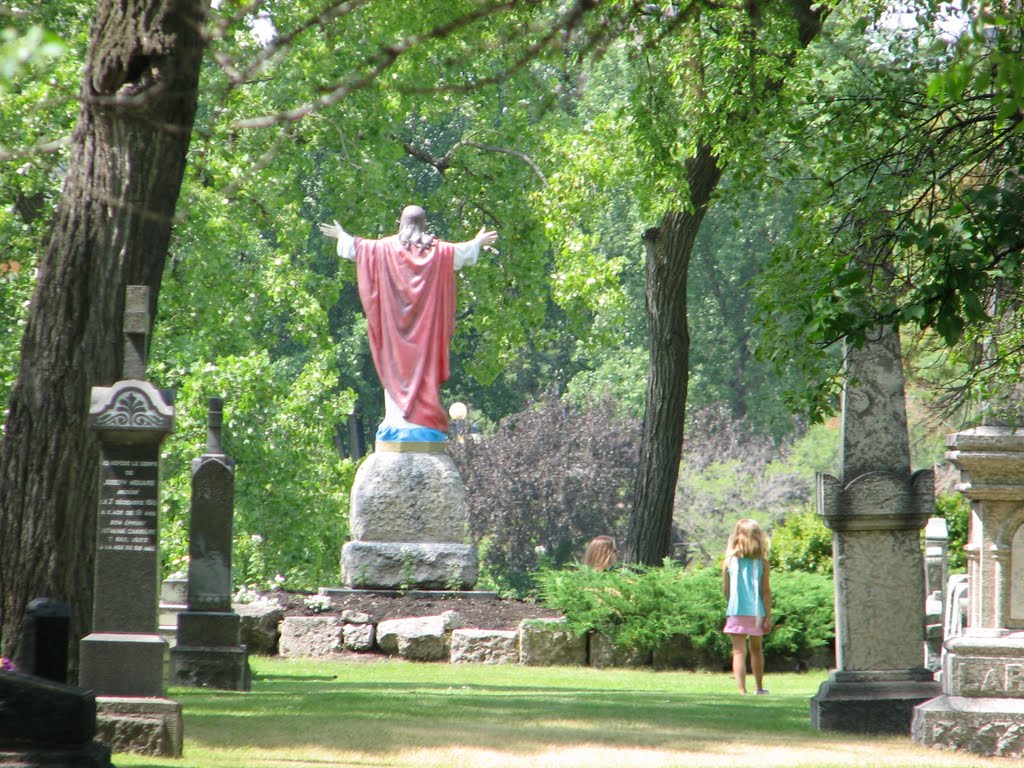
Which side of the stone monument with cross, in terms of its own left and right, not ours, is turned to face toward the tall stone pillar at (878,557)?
left

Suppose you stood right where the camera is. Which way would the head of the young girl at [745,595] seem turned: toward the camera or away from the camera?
away from the camera

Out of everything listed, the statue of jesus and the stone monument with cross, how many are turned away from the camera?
1

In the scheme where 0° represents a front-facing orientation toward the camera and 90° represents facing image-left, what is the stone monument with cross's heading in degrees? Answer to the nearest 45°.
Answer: approximately 0°

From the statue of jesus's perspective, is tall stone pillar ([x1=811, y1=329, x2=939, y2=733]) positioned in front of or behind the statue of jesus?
behind

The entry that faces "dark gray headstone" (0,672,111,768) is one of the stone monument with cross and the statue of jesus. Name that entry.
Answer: the stone monument with cross

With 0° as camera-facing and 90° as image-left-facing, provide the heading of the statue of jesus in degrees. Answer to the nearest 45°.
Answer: approximately 180°

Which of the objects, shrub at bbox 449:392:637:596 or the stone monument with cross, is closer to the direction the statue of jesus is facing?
the shrub

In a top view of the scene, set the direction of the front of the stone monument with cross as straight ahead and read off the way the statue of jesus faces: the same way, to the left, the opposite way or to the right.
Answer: the opposite way
